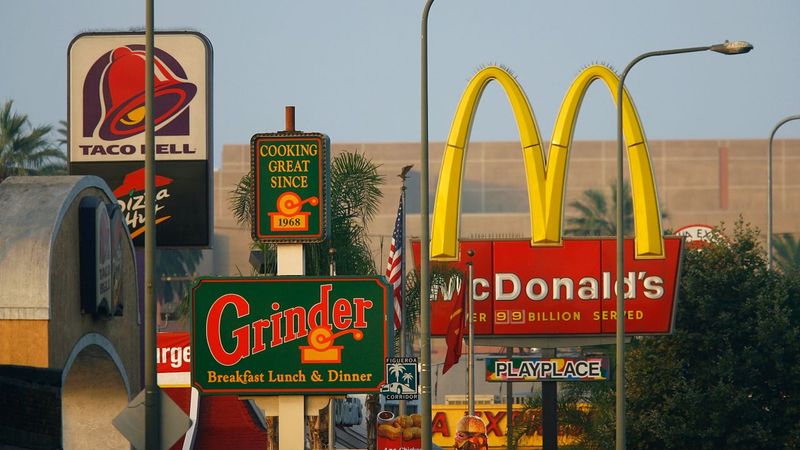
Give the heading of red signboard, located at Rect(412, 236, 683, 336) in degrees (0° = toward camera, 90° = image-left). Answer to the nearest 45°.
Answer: approximately 0°

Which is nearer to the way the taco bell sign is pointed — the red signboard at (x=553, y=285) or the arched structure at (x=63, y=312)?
the arched structure

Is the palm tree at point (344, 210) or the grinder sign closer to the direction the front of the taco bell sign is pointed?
the grinder sign

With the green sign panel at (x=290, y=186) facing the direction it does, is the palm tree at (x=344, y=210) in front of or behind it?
behind
